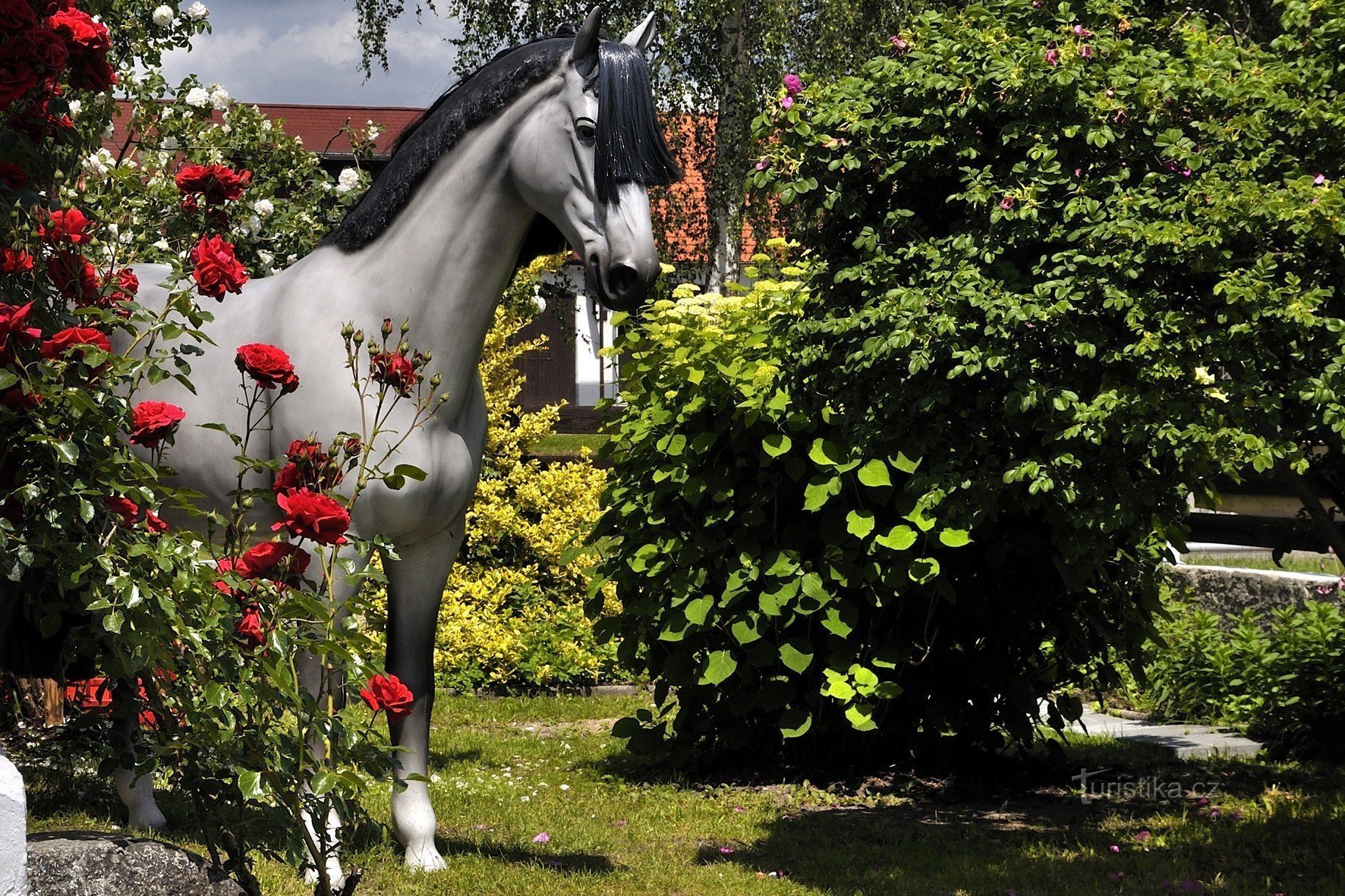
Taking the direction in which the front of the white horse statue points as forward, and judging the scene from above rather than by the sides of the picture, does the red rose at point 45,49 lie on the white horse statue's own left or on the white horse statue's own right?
on the white horse statue's own right

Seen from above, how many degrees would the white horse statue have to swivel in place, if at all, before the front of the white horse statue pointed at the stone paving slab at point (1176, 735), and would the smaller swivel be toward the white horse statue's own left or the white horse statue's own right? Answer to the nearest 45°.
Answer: approximately 90° to the white horse statue's own left

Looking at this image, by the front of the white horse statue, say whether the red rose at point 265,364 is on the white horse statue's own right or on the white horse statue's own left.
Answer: on the white horse statue's own right

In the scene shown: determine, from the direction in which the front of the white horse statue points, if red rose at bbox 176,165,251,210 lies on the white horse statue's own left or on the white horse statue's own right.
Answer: on the white horse statue's own right

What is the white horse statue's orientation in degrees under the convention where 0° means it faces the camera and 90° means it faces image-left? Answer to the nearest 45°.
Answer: approximately 315°
